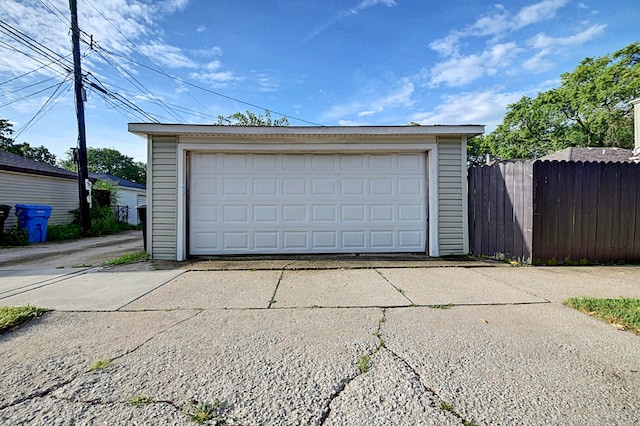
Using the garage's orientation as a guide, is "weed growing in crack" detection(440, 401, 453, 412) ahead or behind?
ahead

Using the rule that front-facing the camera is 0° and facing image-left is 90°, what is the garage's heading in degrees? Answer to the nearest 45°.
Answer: approximately 0°

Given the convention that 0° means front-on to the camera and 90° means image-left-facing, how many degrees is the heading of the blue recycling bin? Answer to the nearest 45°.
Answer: approximately 315°

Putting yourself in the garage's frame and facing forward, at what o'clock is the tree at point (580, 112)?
The tree is roughly at 8 o'clock from the garage.

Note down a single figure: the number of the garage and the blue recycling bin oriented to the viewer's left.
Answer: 0

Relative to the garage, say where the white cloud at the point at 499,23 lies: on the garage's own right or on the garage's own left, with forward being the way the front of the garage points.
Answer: on the garage's own left

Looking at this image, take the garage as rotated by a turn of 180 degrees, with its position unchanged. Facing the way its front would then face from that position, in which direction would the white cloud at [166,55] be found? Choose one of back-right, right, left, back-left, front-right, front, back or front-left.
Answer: front-left
